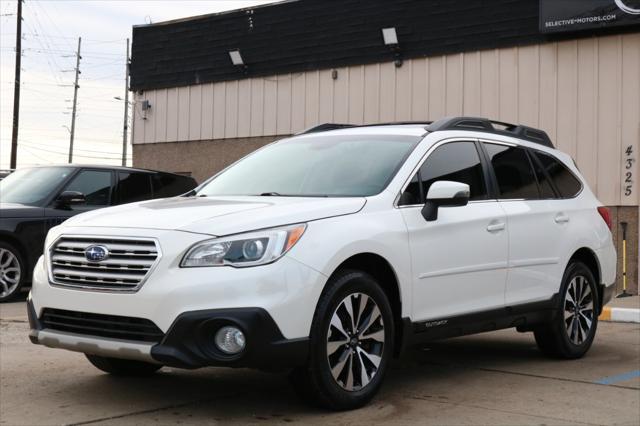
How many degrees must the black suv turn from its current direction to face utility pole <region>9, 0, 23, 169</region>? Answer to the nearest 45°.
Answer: approximately 135° to its right

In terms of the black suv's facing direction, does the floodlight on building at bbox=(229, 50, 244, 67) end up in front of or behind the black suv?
behind

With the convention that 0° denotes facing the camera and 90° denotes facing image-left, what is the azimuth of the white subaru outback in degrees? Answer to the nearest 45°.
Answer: approximately 45°

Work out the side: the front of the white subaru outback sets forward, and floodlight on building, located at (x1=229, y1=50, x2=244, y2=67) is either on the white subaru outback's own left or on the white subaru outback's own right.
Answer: on the white subaru outback's own right

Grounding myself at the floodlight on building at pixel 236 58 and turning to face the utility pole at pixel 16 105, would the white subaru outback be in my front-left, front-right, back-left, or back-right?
back-left

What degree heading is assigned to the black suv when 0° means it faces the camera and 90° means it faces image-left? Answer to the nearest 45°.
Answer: approximately 45°

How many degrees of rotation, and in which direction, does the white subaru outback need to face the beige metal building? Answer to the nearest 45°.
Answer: approximately 135° to its right

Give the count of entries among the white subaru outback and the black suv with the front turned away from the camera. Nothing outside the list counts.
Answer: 0
